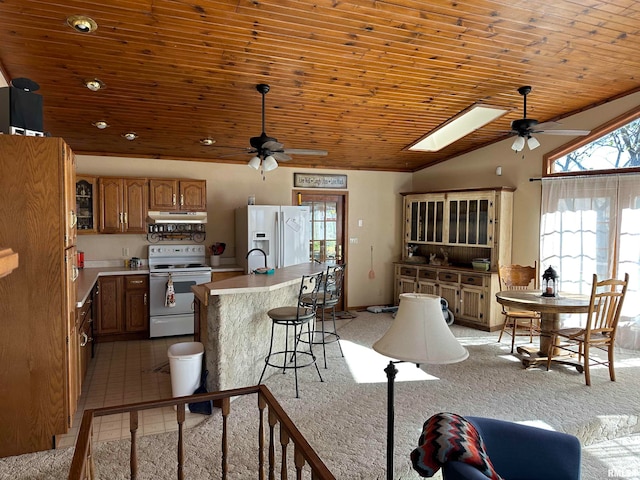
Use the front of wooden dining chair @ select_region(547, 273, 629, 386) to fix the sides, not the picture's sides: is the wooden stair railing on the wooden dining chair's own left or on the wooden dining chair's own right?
on the wooden dining chair's own left

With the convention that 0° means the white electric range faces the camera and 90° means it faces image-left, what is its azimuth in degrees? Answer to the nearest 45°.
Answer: approximately 0°

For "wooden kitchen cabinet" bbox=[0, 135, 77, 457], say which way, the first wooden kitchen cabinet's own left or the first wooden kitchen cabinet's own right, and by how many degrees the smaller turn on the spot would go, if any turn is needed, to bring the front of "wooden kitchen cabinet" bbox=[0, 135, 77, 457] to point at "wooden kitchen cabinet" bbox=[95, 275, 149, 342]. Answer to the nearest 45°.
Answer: approximately 90° to the first wooden kitchen cabinet's own left

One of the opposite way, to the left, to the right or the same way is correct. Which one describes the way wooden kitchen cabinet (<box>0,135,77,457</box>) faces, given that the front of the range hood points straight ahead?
to the left

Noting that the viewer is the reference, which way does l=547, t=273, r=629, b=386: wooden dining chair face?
facing away from the viewer and to the left of the viewer

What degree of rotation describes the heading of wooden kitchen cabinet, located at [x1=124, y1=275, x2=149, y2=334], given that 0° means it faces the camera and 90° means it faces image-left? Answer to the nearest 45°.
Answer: approximately 0°

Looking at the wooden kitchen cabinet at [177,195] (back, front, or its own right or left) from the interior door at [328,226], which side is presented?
left

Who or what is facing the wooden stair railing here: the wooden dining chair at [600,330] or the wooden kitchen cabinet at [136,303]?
the wooden kitchen cabinet
